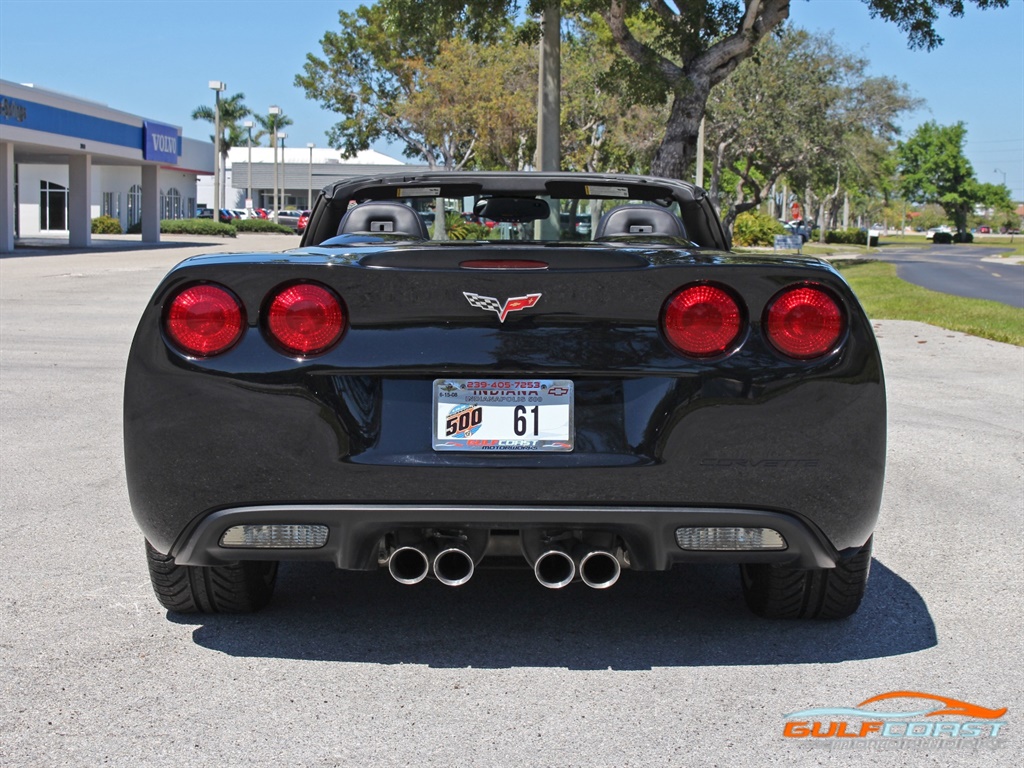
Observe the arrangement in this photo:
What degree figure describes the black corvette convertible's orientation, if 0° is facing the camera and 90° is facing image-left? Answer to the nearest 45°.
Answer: approximately 180°

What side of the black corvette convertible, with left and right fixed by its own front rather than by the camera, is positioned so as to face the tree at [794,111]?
front

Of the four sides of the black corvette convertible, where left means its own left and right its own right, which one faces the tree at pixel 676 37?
front
